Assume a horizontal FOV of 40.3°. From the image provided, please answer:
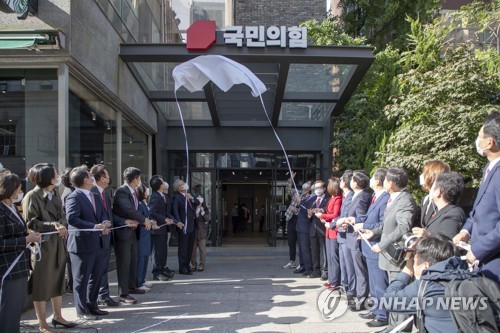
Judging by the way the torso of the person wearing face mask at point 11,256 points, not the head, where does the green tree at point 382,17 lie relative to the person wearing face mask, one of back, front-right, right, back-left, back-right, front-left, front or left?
front-left

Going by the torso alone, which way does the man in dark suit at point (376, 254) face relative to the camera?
to the viewer's left

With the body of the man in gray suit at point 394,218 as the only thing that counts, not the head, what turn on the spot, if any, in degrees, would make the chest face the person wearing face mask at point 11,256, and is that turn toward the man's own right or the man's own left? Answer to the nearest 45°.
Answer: approximately 45° to the man's own left

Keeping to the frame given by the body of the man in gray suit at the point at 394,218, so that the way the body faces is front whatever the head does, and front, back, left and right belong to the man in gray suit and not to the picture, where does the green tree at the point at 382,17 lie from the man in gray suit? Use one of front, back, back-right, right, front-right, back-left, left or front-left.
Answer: right

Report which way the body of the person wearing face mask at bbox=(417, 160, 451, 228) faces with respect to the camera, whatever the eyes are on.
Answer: to the viewer's left

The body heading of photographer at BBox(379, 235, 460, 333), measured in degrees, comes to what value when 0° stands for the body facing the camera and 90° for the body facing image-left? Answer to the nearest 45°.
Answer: approximately 135°

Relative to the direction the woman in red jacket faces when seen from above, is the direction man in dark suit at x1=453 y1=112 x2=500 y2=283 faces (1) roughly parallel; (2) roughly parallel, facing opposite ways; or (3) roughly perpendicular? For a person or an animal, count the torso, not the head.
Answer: roughly parallel

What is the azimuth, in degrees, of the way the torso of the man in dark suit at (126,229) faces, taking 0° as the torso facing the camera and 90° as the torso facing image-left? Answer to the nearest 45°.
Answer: approximately 270°

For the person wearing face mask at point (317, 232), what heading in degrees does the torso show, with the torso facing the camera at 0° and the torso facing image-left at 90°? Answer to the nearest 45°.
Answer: approximately 45°

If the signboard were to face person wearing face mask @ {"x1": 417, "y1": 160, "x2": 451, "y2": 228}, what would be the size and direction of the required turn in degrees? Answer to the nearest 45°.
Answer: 0° — it already faces them

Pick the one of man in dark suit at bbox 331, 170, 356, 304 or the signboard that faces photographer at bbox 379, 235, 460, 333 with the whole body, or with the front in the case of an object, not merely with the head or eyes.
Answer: the signboard

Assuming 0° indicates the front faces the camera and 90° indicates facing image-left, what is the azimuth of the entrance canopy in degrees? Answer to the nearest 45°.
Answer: approximately 0°

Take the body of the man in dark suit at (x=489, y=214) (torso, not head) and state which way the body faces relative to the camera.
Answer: to the viewer's left

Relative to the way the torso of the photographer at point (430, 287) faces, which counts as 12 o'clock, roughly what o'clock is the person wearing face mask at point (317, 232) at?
The person wearing face mask is roughly at 1 o'clock from the photographer.

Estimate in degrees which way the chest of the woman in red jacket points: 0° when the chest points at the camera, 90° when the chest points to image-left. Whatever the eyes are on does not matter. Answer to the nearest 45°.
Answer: approximately 90°

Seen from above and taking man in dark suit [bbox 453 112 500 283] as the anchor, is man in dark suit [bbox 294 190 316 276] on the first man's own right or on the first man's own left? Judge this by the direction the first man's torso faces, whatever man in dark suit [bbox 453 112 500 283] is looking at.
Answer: on the first man's own right

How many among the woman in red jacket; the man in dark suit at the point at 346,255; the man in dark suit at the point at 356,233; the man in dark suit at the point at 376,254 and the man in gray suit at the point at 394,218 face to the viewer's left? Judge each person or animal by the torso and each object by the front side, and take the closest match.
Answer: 5

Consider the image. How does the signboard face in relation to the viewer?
toward the camera

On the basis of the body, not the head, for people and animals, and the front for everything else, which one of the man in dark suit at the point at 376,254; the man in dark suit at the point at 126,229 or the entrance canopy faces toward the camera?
the entrance canopy
